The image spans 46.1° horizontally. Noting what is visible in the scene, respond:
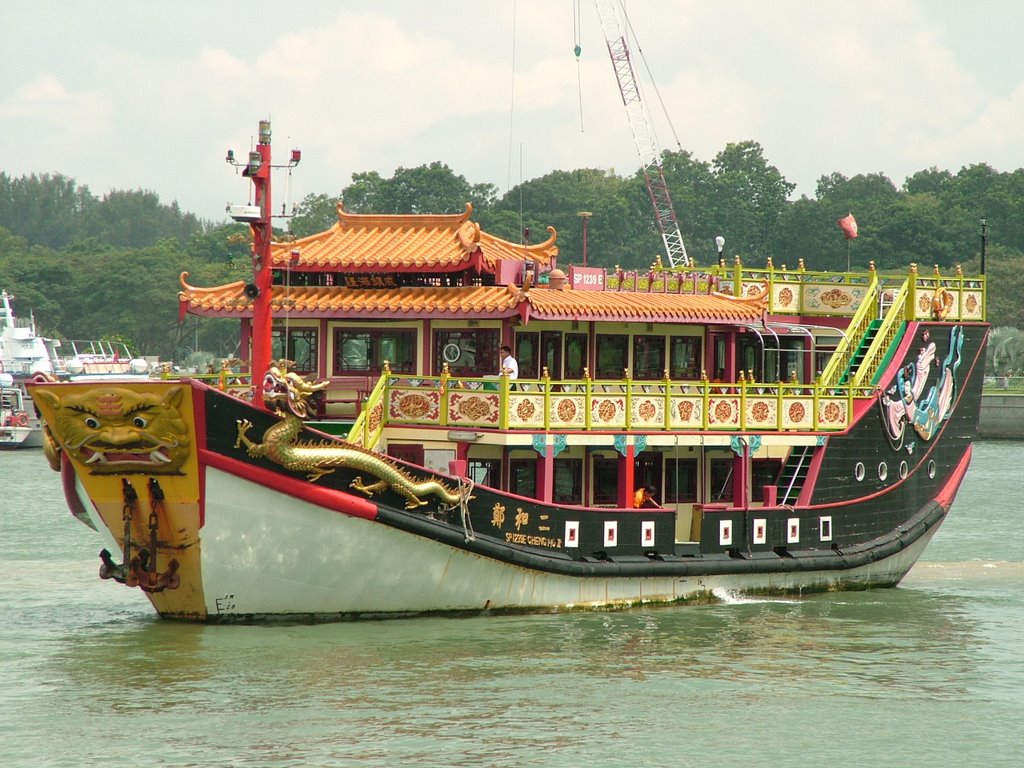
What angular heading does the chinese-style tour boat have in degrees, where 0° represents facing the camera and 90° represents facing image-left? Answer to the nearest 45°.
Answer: approximately 45°
